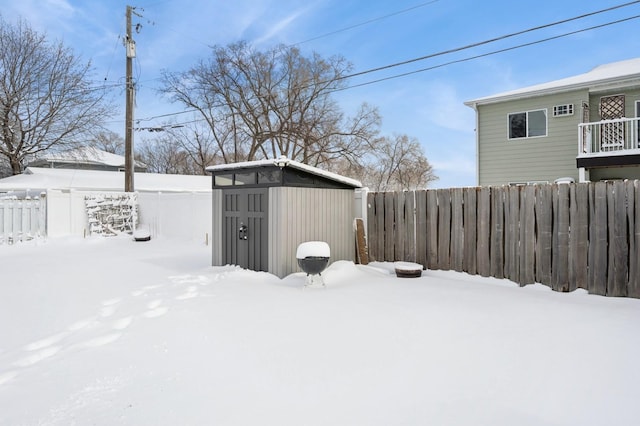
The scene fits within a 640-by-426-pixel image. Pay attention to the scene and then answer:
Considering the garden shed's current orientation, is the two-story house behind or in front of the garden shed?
behind

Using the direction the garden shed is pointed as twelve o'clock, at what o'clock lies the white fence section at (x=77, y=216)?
The white fence section is roughly at 3 o'clock from the garden shed.

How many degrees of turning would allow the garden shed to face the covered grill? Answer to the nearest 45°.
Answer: approximately 90° to its left

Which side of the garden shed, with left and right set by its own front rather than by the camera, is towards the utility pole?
right

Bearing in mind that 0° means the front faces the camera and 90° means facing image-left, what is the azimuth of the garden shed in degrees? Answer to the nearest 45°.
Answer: approximately 45°

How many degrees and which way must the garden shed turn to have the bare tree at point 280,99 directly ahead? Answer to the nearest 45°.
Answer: approximately 135° to its right

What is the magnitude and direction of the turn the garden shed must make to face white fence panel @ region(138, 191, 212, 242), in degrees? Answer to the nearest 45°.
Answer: approximately 90° to its right

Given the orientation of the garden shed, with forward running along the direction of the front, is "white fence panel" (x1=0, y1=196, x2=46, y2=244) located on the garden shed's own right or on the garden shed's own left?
on the garden shed's own right

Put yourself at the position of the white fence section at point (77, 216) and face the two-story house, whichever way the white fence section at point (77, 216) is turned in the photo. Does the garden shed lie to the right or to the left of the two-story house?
right

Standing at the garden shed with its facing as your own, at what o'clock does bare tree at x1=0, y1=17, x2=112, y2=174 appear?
The bare tree is roughly at 3 o'clock from the garden shed.

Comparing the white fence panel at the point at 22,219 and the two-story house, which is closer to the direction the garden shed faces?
the white fence panel
